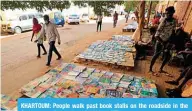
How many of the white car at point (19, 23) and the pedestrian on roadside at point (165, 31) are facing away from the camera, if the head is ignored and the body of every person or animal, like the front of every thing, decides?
0

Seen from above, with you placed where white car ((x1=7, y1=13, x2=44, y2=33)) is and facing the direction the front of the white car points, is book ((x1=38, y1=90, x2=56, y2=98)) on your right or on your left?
on your left

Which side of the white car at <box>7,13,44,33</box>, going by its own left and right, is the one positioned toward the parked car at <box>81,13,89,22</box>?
back

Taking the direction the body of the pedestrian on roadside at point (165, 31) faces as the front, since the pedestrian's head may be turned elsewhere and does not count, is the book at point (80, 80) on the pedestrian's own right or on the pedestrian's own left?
on the pedestrian's own right

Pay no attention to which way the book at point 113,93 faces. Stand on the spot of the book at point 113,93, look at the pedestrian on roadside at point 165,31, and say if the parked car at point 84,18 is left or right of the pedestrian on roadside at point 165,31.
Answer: left

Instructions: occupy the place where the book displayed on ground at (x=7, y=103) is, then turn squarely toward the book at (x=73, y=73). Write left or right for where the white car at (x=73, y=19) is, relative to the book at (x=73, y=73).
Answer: left

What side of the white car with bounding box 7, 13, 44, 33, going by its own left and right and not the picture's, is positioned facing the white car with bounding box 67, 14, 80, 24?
back

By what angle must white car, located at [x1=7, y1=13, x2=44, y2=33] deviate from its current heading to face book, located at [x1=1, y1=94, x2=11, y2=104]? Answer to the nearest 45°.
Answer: approximately 45° to its left
